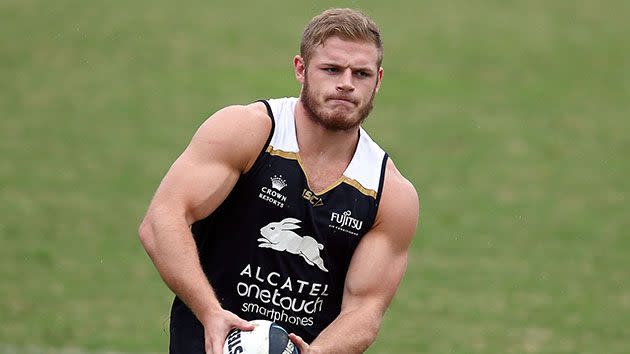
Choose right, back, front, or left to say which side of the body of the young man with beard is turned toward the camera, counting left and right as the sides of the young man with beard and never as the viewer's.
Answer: front
